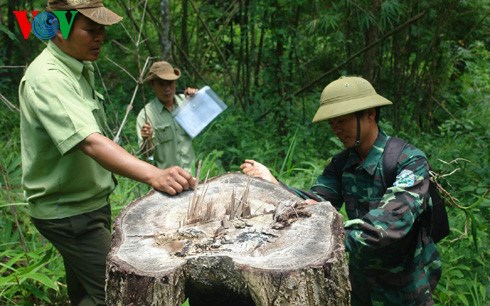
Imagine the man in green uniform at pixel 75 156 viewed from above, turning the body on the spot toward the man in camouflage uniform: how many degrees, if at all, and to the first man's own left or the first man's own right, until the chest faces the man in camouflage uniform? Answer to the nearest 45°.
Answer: approximately 45° to the first man's own right

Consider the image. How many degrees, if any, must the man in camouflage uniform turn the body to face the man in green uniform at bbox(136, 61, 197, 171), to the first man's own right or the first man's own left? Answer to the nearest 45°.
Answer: approximately 90° to the first man's own right

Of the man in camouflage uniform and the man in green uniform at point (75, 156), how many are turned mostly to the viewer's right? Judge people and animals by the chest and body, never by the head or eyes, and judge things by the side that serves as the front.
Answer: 1

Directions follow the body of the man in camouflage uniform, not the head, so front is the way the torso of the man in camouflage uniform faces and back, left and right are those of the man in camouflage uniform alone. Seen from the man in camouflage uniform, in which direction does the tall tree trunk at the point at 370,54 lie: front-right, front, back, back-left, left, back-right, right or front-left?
back-right

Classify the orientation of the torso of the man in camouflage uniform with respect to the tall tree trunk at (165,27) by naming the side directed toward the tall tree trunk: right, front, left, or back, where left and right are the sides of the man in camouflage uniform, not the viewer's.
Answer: right

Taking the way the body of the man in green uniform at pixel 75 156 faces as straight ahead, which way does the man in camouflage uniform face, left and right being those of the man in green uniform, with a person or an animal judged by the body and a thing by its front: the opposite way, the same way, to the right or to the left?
the opposite way

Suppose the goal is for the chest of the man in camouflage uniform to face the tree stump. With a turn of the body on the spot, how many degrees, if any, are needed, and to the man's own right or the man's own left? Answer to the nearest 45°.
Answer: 0° — they already face it

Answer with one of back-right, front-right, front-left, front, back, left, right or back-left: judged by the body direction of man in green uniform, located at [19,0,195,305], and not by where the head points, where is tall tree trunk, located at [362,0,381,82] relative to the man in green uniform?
front-left

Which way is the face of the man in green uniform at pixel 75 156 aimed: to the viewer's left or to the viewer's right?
to the viewer's right

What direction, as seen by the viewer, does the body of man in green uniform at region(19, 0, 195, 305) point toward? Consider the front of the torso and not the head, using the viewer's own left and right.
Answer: facing to the right of the viewer

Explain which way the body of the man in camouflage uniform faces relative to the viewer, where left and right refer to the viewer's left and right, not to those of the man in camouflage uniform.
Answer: facing the viewer and to the left of the viewer
